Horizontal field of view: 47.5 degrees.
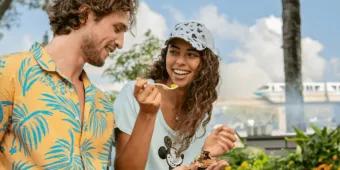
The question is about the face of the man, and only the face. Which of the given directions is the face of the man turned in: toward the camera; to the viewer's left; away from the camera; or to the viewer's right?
to the viewer's right

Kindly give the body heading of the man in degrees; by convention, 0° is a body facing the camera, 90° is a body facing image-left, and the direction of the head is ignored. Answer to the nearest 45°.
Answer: approximately 315°

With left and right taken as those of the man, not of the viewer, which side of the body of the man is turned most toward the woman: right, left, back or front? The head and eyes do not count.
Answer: left
